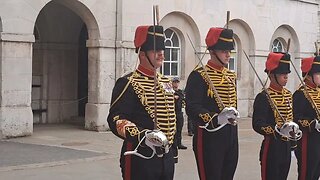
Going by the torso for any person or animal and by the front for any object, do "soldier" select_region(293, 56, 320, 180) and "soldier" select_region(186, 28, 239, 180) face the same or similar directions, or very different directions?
same or similar directions

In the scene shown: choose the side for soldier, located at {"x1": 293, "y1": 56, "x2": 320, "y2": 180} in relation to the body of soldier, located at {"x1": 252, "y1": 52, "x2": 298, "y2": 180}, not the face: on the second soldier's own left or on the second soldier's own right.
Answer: on the second soldier's own left

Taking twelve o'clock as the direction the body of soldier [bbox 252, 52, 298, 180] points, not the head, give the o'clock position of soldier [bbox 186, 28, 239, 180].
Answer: soldier [bbox 186, 28, 239, 180] is roughly at 3 o'clock from soldier [bbox 252, 52, 298, 180].

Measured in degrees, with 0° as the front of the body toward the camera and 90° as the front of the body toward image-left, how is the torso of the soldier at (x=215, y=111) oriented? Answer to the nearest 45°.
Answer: approximately 315°

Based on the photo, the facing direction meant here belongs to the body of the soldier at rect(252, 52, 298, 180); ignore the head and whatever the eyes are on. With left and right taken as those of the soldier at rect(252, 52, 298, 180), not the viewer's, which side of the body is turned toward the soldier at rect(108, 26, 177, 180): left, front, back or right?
right

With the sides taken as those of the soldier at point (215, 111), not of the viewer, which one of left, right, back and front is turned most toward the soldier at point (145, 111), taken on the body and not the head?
right

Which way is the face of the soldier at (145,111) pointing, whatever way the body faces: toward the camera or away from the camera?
toward the camera

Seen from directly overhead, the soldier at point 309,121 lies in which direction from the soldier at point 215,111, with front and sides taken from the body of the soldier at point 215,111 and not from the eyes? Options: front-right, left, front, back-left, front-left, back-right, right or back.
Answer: left

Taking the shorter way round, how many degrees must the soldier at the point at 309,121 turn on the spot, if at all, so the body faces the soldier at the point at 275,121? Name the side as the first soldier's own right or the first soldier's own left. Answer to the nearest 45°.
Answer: approximately 90° to the first soldier's own right

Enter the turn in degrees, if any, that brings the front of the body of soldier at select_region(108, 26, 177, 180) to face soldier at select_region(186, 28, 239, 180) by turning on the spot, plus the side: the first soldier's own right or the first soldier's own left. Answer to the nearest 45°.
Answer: approximately 90° to the first soldier's own left

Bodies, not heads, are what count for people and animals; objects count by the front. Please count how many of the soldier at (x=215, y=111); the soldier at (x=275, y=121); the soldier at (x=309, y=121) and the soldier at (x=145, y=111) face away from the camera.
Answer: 0

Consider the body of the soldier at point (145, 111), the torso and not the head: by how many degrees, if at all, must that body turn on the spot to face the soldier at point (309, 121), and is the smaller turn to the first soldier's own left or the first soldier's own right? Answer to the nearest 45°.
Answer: approximately 90° to the first soldier's own left

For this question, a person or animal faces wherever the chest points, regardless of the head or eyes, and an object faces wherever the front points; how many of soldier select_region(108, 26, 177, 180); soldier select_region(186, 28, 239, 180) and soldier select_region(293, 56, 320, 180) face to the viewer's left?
0

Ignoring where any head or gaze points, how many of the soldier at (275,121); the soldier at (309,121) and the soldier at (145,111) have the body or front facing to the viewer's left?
0
